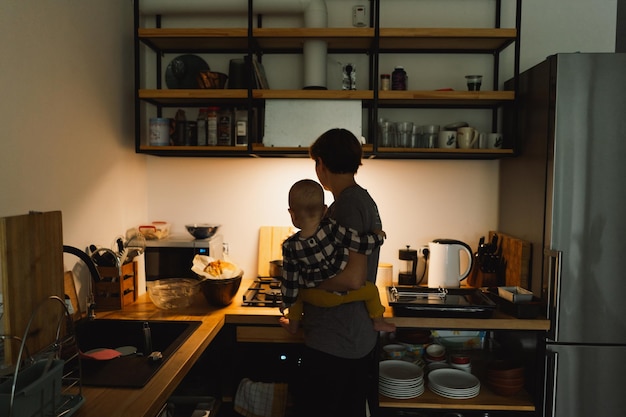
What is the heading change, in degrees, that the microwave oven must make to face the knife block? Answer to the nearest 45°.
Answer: approximately 90° to its left

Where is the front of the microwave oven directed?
toward the camera

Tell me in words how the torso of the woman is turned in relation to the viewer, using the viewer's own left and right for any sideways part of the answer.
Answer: facing away from the viewer and to the left of the viewer

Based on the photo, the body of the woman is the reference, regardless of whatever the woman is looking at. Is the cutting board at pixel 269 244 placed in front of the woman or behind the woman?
in front

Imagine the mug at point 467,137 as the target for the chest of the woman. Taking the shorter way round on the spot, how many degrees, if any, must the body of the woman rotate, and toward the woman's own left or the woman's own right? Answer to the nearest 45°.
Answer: approximately 90° to the woman's own right

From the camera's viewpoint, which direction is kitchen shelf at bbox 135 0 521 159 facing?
toward the camera

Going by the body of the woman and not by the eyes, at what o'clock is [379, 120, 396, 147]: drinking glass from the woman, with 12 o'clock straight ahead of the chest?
The drinking glass is roughly at 2 o'clock from the woman.
